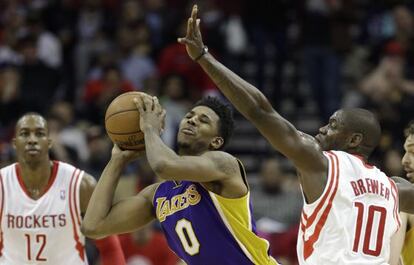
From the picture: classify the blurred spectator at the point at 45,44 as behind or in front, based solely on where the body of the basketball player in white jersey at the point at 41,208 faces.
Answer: behind

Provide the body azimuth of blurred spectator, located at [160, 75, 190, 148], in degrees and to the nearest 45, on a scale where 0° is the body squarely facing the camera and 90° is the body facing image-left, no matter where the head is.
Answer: approximately 0°

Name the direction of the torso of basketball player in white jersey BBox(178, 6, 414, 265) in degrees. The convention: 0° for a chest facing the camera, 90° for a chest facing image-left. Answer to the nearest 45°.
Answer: approximately 135°

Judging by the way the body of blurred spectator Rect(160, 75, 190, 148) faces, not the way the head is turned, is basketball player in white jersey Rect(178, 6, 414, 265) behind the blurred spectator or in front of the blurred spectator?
in front

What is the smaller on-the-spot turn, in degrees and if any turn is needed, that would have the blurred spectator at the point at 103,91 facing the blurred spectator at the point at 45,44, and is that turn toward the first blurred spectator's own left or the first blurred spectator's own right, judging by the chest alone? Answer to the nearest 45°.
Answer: approximately 135° to the first blurred spectator's own right

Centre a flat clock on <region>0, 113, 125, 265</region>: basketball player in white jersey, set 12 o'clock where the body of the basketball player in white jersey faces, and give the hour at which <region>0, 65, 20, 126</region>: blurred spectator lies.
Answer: The blurred spectator is roughly at 6 o'clock from the basketball player in white jersey.

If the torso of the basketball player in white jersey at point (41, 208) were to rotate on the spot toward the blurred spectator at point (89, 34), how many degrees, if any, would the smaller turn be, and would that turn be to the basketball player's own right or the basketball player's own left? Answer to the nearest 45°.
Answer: approximately 180°

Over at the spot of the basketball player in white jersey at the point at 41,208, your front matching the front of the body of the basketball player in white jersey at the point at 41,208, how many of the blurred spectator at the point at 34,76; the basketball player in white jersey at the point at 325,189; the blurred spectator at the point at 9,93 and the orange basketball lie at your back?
2
